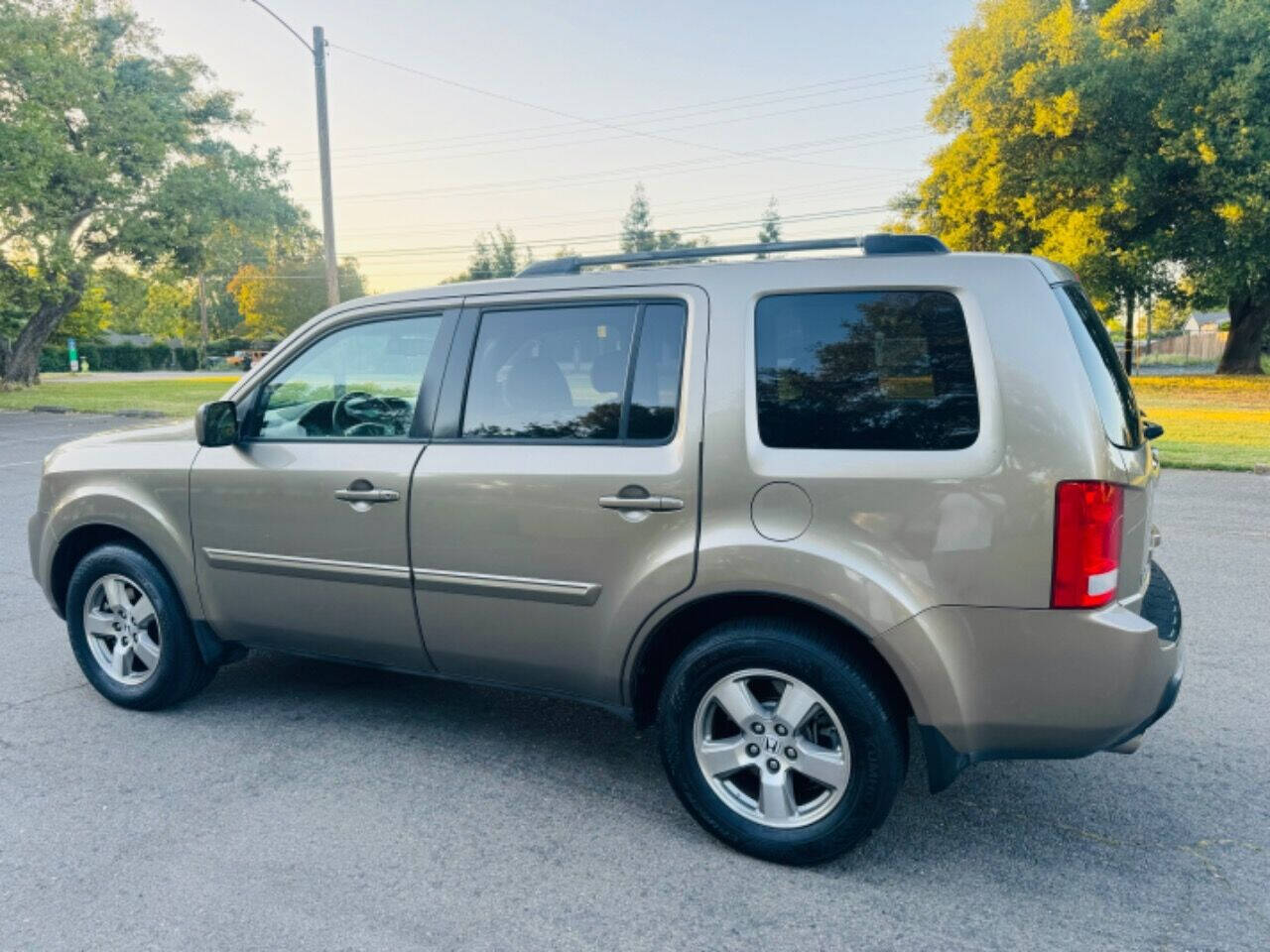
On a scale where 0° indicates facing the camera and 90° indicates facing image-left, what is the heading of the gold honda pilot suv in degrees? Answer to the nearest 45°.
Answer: approximately 135°

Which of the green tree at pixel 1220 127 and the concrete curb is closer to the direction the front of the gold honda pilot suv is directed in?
the concrete curb

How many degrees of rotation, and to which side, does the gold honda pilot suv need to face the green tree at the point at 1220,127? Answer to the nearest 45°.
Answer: approximately 90° to its right

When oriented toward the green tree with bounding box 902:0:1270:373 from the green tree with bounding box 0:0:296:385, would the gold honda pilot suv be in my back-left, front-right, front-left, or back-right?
front-right

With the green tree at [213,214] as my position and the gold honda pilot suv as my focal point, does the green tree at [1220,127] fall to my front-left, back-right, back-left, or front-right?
front-left

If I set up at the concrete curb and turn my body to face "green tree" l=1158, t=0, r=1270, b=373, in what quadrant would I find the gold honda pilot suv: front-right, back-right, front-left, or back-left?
front-right

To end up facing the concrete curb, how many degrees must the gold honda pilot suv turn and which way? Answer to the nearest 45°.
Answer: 0° — it already faces it

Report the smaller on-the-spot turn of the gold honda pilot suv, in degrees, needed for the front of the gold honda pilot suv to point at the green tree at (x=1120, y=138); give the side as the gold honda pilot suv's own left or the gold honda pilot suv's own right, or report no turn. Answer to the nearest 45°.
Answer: approximately 90° to the gold honda pilot suv's own right

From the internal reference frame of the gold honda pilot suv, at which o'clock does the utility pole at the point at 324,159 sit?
The utility pole is roughly at 1 o'clock from the gold honda pilot suv.

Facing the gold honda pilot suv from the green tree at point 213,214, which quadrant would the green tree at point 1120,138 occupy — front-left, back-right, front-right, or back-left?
front-left

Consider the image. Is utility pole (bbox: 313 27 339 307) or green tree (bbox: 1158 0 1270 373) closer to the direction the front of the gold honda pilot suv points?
the utility pole

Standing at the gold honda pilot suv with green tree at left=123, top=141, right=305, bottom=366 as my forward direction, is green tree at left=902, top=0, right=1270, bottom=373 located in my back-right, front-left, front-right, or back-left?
front-right

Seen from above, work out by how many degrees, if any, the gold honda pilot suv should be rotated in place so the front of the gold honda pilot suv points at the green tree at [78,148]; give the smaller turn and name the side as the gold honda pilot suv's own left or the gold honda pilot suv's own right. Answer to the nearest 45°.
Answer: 0° — it already faces it
